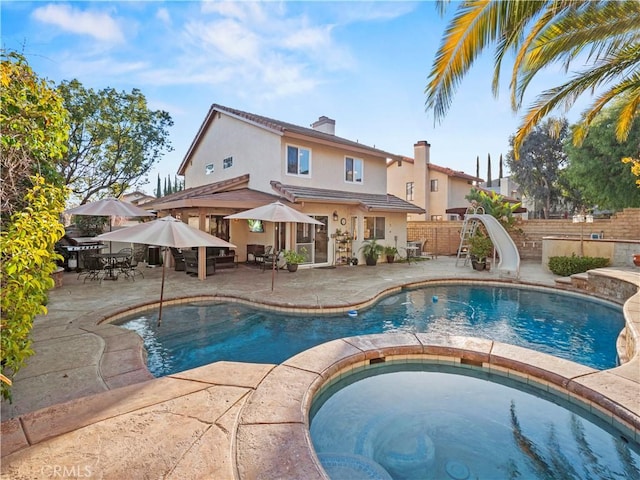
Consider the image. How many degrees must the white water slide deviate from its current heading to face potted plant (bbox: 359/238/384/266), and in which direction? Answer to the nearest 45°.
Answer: approximately 135° to its right

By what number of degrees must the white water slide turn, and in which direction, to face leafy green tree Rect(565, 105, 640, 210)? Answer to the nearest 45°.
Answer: approximately 90° to its left

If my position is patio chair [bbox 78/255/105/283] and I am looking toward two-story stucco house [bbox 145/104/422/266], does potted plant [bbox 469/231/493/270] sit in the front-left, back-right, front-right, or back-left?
front-right

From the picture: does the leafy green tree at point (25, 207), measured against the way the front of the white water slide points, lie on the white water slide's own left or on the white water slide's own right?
on the white water slide's own right

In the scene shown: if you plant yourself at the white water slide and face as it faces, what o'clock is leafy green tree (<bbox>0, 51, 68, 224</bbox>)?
The leafy green tree is roughly at 2 o'clock from the white water slide.

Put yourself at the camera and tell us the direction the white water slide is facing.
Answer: facing the viewer and to the right of the viewer

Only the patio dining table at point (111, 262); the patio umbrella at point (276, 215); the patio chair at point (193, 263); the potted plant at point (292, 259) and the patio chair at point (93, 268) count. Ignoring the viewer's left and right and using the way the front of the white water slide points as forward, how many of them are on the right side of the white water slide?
5
